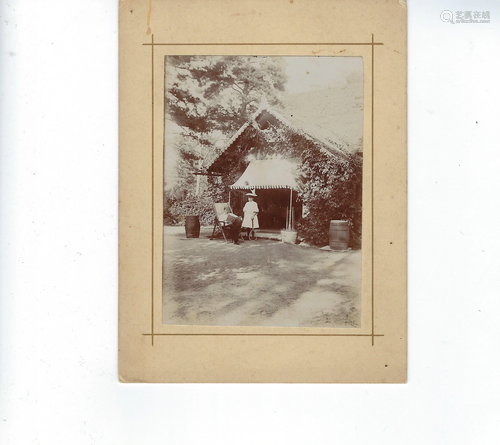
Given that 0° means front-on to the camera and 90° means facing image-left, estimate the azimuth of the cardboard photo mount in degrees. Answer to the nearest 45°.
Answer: approximately 0°

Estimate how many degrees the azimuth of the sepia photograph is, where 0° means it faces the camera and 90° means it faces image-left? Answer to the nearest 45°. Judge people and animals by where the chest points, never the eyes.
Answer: approximately 0°
